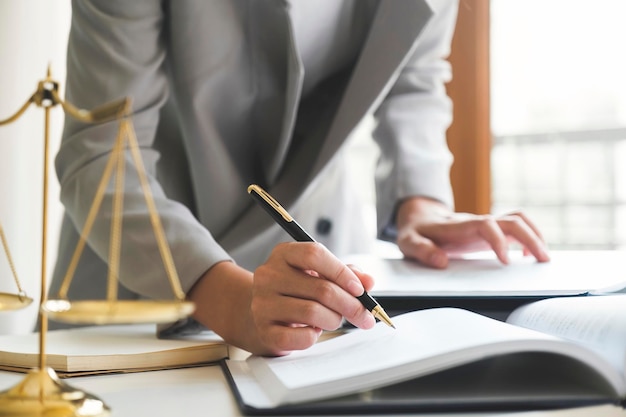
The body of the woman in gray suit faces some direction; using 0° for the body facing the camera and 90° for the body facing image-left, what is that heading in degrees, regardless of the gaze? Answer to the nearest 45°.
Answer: approximately 315°

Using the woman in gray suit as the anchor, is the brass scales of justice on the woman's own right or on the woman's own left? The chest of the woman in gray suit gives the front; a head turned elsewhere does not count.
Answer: on the woman's own right
